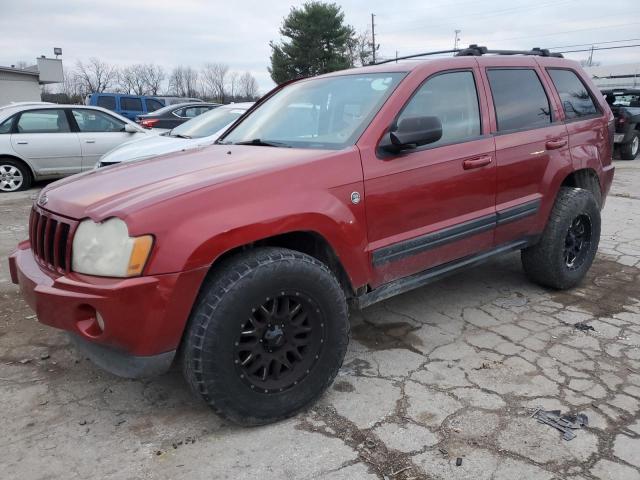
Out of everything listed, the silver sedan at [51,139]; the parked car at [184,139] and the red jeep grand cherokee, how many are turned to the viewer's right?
1

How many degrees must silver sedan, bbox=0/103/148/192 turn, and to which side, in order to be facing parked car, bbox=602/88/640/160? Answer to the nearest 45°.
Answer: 0° — it already faces it

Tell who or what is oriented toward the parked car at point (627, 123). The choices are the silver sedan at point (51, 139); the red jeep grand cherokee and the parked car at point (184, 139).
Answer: the silver sedan

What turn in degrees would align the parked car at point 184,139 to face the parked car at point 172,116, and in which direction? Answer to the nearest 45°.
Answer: approximately 135° to its right

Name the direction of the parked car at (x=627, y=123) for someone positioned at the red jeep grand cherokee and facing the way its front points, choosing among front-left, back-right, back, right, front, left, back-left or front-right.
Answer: back

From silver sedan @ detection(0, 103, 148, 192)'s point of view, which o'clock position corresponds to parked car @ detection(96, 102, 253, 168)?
The parked car is roughly at 2 o'clock from the silver sedan.

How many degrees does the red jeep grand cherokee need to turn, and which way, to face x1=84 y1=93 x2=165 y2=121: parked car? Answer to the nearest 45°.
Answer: approximately 135° to its right

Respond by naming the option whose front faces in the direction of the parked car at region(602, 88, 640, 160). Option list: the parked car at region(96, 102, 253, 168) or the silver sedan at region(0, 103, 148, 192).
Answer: the silver sedan

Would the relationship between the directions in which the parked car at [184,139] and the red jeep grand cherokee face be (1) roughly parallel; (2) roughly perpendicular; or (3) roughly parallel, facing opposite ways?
roughly parallel

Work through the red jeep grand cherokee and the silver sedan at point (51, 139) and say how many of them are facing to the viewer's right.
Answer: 1

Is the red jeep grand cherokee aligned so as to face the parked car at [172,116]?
no

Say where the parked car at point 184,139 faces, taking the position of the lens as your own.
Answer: facing the viewer and to the left of the viewer

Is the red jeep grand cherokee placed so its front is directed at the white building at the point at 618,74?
no

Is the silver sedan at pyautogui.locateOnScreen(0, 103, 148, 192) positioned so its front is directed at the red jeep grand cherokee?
no

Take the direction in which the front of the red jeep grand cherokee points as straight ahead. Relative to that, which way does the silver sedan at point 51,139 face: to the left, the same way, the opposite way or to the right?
the opposite way

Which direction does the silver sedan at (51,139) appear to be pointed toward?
to the viewer's right
